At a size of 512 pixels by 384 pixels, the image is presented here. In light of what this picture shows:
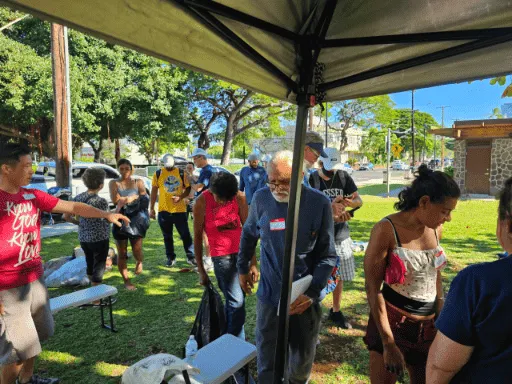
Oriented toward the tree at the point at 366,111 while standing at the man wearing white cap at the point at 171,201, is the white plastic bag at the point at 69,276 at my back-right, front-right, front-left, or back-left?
back-left

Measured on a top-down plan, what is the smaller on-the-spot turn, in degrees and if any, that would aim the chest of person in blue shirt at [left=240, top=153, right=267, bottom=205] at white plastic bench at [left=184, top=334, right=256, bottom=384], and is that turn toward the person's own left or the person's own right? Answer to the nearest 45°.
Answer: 0° — they already face it

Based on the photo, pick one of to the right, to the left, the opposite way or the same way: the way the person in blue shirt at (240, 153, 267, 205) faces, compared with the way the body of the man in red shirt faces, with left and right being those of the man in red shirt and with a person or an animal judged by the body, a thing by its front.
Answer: to the right

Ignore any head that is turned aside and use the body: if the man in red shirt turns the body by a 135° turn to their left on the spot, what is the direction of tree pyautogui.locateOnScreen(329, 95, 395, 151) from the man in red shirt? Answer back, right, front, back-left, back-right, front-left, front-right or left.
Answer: front-right

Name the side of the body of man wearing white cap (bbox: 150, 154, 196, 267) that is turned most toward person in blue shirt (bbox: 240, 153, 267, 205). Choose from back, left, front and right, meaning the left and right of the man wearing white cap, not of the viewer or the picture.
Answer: left

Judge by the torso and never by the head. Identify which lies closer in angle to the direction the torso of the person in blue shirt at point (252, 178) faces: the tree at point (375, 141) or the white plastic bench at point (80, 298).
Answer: the white plastic bench

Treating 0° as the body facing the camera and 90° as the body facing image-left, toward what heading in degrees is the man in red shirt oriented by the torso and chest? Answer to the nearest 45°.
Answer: approximately 315°

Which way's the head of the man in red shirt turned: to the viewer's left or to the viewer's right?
to the viewer's right

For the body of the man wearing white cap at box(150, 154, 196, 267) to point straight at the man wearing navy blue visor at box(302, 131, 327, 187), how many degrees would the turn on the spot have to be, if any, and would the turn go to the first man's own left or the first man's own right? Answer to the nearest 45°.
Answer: approximately 45° to the first man's own left

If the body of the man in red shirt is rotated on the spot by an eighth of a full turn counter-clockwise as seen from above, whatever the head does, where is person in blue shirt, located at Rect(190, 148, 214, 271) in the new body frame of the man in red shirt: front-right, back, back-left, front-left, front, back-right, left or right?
front-left
